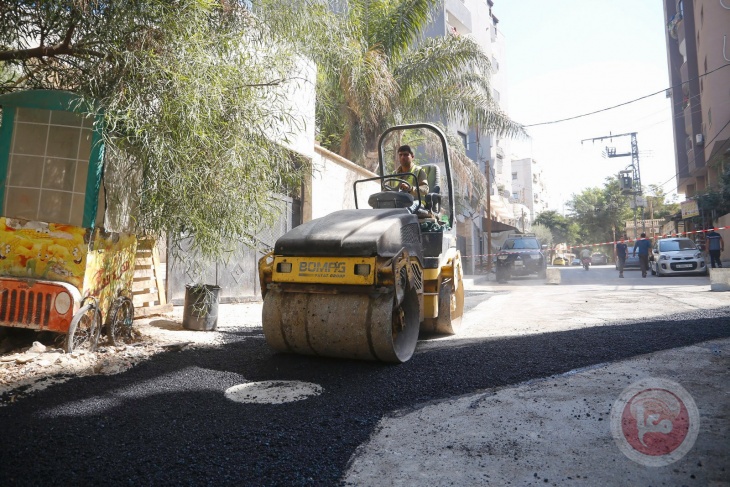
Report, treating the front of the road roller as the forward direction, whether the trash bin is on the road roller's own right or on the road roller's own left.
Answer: on the road roller's own right

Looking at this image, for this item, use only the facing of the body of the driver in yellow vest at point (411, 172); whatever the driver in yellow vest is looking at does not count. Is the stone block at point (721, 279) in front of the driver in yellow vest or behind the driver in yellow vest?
behind

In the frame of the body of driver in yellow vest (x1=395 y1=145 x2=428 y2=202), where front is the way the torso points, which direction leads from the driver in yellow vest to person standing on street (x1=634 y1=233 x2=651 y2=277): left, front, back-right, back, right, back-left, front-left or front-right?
back

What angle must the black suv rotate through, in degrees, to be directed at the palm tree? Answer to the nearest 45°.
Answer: approximately 45° to its right

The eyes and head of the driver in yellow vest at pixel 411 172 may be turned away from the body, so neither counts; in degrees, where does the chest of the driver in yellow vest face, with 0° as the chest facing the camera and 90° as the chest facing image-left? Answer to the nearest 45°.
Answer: approximately 45°

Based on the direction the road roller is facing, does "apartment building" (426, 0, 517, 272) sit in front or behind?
behind

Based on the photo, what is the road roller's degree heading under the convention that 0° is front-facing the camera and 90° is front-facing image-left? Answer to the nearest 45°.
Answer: approximately 45°

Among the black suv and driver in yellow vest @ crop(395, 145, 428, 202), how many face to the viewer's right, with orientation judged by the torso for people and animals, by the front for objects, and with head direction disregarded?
0
